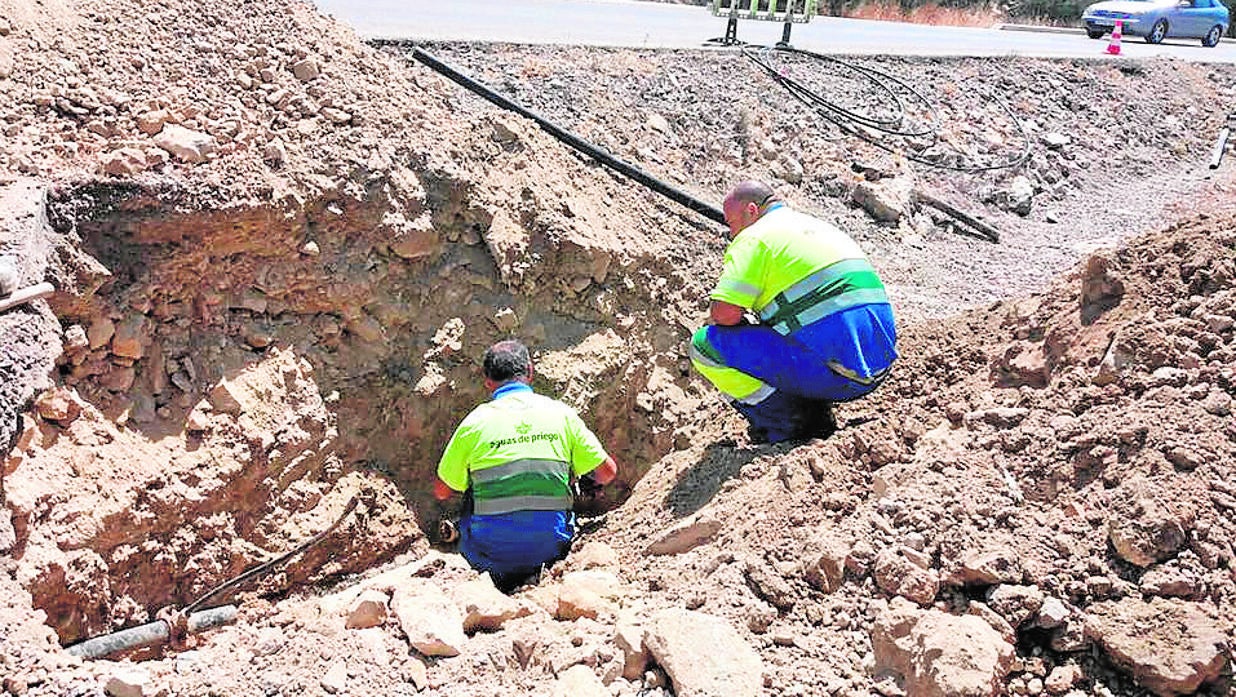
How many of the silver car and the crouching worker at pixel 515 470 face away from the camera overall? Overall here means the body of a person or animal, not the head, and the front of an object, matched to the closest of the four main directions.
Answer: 1

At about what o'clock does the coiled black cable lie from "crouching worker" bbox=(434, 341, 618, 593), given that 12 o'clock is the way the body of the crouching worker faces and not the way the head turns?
The coiled black cable is roughly at 1 o'clock from the crouching worker.

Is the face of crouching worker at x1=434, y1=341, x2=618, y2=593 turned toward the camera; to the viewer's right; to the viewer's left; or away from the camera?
away from the camera

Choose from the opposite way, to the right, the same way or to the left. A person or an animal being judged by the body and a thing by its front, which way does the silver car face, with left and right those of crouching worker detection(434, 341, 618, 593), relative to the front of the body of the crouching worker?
to the left

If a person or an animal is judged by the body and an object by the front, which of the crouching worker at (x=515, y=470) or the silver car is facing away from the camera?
the crouching worker

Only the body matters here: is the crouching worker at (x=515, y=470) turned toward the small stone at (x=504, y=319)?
yes

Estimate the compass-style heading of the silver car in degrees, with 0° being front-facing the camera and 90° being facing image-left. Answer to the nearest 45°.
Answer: approximately 45°

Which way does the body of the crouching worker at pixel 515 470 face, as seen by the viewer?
away from the camera

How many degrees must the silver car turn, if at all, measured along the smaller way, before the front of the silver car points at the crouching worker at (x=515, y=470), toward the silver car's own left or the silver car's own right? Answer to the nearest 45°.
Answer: approximately 45° to the silver car's own left
